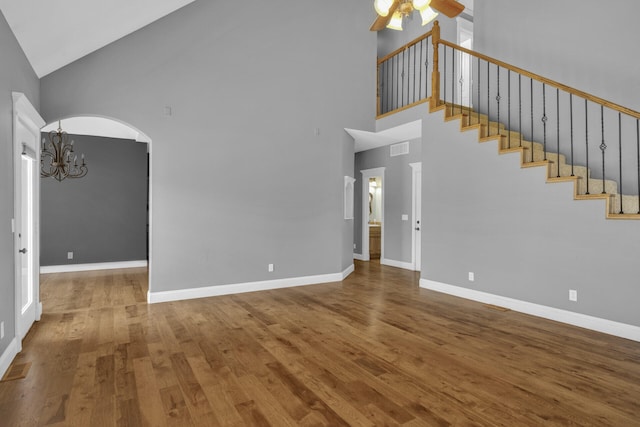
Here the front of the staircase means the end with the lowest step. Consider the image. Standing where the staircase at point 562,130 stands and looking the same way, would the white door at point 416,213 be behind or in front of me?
behind

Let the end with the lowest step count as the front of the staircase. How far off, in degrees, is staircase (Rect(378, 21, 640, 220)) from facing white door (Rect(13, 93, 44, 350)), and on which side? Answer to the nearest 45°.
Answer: approximately 90° to its right

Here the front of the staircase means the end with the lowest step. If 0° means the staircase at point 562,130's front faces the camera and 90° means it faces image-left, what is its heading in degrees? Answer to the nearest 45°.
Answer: approximately 315°

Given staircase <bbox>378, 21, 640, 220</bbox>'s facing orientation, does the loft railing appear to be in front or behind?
behind

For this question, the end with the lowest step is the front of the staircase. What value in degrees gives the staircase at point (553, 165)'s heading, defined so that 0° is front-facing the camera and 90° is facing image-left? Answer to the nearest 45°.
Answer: approximately 315°

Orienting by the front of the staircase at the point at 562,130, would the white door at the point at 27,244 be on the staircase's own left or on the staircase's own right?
on the staircase's own right

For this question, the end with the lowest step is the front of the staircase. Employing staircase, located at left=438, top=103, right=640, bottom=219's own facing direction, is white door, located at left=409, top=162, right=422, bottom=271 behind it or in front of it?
behind

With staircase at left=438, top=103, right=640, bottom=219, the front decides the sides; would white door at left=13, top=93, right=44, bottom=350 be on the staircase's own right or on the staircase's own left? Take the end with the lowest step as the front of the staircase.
on the staircase's own right
